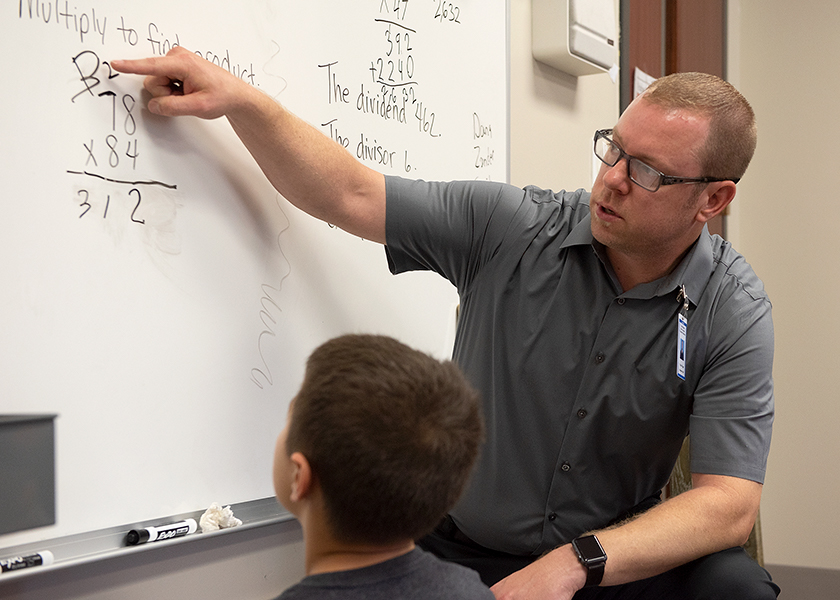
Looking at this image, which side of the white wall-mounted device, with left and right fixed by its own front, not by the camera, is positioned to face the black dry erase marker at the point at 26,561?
right

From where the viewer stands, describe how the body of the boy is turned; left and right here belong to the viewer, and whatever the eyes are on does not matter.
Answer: facing away from the viewer and to the left of the viewer

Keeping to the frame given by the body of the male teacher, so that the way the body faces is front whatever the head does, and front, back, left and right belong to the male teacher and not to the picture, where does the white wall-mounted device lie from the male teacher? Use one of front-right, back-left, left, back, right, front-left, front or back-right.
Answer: back-right

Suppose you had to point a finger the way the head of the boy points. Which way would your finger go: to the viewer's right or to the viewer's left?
to the viewer's left

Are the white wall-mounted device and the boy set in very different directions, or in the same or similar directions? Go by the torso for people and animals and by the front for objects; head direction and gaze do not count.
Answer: very different directions

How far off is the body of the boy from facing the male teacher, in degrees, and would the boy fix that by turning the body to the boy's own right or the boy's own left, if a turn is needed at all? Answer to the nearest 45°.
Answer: approximately 90° to the boy's own right

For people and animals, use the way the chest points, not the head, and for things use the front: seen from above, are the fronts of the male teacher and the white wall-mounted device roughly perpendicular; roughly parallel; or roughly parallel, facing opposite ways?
roughly perpendicular

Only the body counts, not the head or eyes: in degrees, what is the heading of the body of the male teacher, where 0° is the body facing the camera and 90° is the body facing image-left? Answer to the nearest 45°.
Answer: approximately 45°
